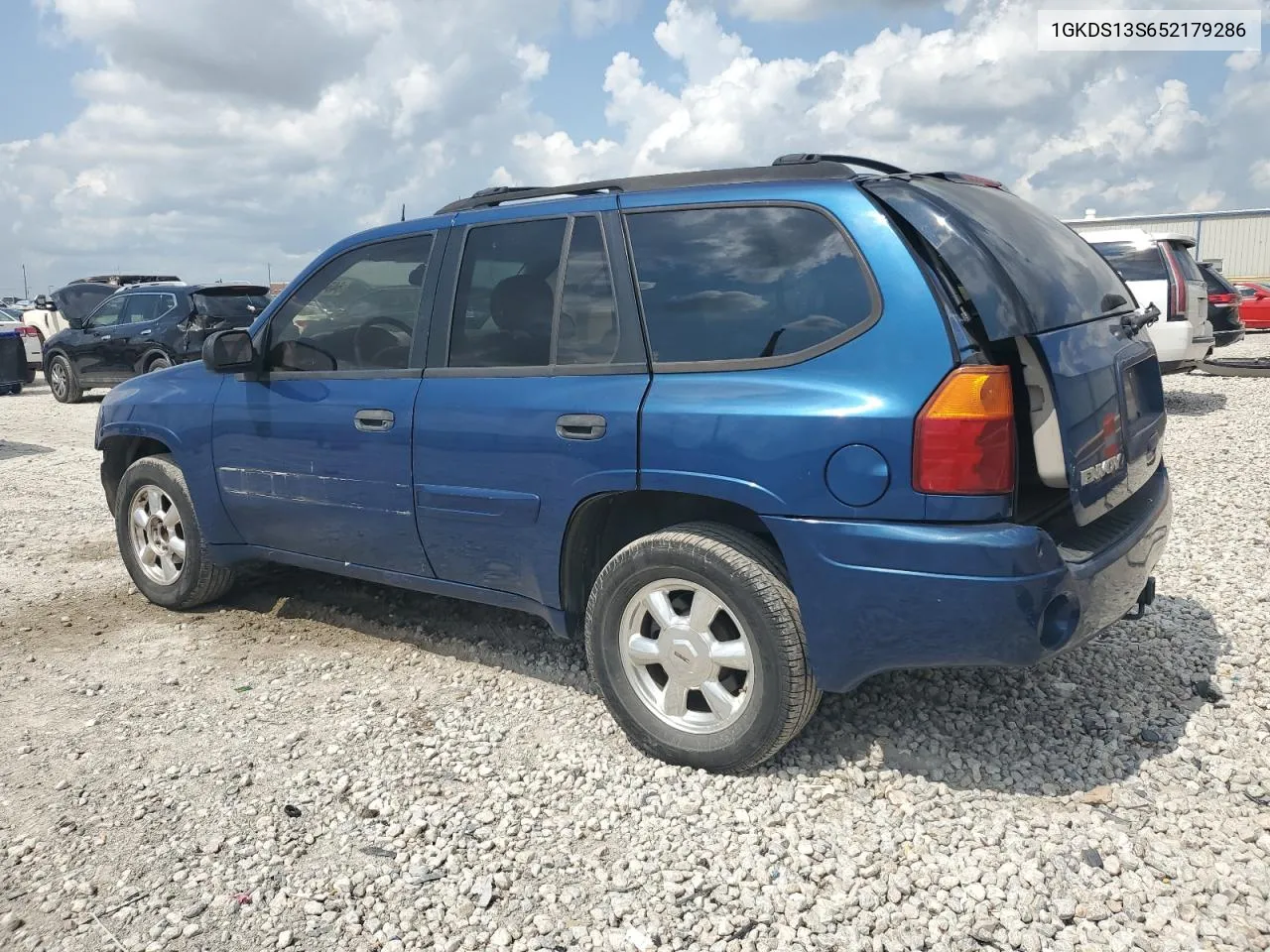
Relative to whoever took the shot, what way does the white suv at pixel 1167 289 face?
facing away from the viewer and to the left of the viewer

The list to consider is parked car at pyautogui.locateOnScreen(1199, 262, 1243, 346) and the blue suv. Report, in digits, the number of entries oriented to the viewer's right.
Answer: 0

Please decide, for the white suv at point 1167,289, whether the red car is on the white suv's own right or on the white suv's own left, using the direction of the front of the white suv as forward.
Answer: on the white suv's own right

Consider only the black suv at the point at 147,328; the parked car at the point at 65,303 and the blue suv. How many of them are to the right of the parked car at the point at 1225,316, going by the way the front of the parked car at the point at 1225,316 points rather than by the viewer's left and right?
0

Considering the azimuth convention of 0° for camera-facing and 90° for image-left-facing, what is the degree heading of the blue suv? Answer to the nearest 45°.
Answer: approximately 135°

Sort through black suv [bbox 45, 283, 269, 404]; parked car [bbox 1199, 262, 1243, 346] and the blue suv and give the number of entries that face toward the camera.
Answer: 0

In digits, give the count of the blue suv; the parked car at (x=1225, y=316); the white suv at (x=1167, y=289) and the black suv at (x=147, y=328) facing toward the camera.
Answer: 0

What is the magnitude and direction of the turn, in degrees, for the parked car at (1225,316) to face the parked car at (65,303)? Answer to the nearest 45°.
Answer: approximately 45° to its left

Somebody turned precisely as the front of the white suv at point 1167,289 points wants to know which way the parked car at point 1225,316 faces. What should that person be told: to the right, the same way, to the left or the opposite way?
the same way

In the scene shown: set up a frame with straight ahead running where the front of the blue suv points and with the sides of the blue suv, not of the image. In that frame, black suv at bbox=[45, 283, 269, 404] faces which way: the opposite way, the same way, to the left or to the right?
the same way

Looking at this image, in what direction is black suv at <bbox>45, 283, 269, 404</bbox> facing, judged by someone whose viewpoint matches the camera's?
facing away from the viewer and to the left of the viewer

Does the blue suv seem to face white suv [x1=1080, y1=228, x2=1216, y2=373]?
no

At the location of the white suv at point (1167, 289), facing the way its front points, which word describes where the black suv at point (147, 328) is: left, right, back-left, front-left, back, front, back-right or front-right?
front-left

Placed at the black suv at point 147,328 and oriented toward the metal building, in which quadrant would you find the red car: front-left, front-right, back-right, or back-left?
front-right

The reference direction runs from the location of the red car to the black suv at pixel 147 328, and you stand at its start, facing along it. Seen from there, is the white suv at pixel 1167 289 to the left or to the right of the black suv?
left

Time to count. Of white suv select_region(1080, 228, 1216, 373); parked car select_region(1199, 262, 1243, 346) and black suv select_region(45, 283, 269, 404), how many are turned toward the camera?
0

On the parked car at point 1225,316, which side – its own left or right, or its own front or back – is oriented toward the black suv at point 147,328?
left

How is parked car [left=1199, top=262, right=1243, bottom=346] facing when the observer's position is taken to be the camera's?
facing away from the viewer and to the left of the viewer

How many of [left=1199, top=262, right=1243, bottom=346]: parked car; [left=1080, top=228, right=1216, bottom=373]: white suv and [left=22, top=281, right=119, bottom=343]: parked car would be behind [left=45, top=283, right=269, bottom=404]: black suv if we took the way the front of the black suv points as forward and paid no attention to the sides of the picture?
2

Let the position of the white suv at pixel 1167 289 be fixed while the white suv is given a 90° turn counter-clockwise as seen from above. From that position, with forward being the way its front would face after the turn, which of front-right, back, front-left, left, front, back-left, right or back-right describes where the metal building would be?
back-right

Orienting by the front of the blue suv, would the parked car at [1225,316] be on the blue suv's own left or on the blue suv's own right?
on the blue suv's own right

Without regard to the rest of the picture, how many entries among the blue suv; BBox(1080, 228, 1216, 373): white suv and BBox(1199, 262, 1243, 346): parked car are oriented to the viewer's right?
0
